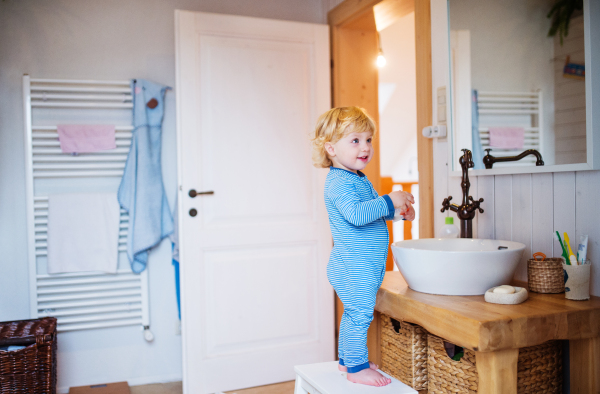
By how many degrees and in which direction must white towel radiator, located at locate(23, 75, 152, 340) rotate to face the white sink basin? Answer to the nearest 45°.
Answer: approximately 45° to its left

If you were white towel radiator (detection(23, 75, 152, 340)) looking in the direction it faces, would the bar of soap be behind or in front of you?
in front

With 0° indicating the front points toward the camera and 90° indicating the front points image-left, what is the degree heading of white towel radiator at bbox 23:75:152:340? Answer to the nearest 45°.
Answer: approximately 0°

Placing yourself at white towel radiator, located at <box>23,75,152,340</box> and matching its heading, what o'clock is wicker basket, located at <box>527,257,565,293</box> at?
The wicker basket is roughly at 11 o'clock from the white towel radiator.

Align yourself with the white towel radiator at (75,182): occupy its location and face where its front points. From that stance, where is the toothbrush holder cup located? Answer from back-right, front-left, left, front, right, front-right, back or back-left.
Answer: front-left

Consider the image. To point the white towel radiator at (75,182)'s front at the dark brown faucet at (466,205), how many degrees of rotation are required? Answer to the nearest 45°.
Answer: approximately 45° to its left

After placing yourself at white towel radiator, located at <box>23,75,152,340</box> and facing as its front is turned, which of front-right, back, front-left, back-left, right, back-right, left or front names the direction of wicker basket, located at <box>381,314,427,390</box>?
front-left

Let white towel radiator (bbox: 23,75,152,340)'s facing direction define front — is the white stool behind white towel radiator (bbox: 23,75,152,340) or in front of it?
in front

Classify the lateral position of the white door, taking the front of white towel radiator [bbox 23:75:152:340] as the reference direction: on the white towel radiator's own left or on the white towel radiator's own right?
on the white towel radiator's own left
